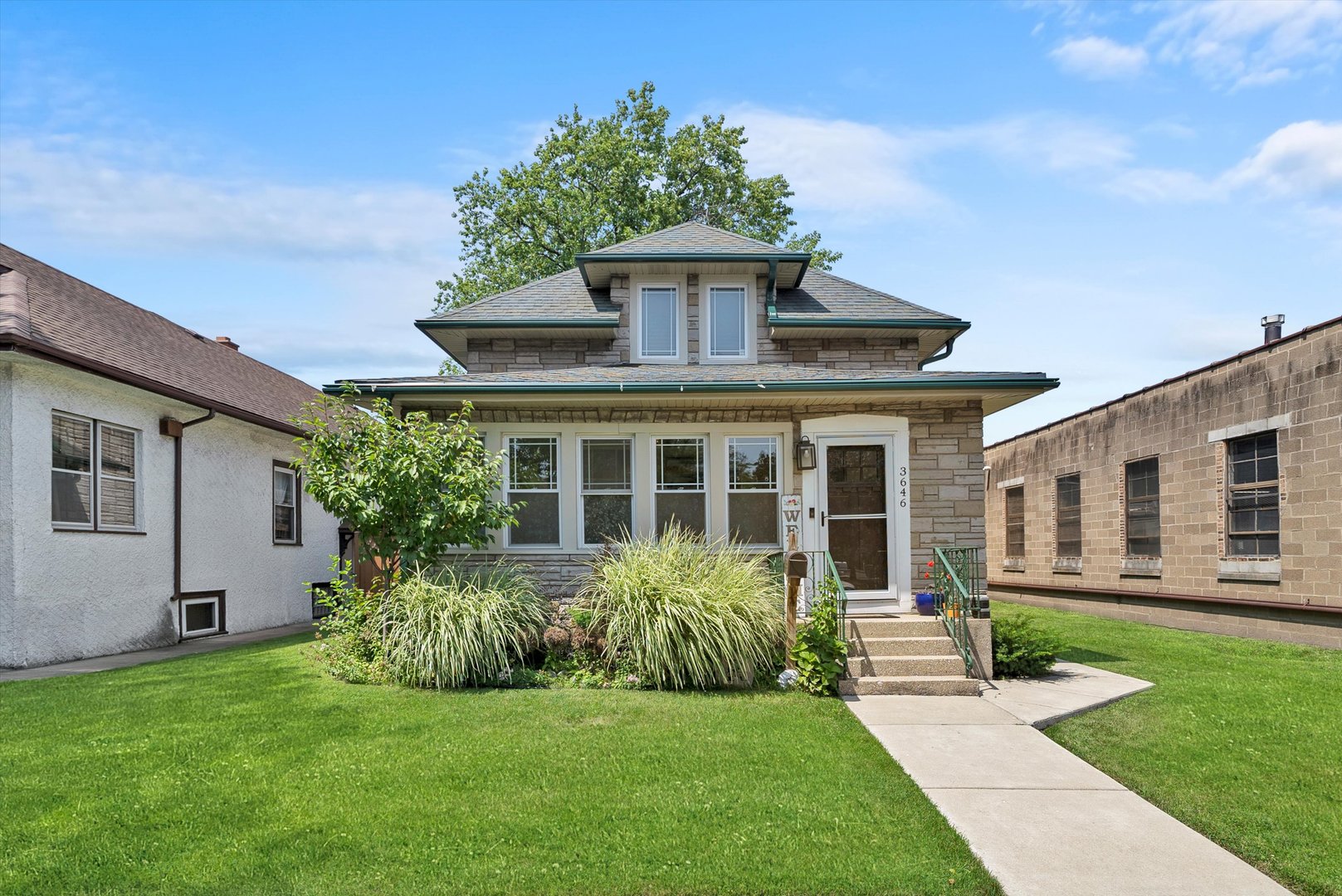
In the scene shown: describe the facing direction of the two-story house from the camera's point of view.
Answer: facing the viewer

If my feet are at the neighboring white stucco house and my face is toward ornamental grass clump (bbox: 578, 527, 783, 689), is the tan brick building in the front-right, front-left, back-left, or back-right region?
front-left

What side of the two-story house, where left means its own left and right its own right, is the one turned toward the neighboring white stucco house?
right

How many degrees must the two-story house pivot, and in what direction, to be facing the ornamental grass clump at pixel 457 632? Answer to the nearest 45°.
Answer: approximately 45° to its right

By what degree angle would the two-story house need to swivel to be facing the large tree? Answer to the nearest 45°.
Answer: approximately 180°

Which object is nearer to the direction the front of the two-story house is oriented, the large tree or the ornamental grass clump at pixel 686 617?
the ornamental grass clump

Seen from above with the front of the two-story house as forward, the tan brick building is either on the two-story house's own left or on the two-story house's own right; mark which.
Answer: on the two-story house's own left

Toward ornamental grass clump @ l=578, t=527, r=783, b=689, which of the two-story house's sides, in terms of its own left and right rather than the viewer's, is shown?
front
